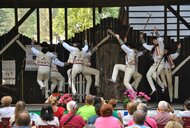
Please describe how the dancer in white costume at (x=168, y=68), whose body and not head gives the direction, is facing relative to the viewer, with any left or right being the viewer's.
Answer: facing the viewer and to the left of the viewer

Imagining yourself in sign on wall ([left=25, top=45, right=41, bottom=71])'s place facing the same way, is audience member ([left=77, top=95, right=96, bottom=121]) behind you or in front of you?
in front

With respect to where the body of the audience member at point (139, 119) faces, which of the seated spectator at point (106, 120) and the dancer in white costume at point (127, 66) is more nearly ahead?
the dancer in white costume

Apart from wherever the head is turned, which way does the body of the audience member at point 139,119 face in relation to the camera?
away from the camera

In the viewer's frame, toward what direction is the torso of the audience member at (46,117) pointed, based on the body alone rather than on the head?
away from the camera

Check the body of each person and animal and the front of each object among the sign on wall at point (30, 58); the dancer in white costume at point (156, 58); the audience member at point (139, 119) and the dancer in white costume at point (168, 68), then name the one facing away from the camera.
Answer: the audience member

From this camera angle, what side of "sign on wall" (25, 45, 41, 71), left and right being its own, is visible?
front

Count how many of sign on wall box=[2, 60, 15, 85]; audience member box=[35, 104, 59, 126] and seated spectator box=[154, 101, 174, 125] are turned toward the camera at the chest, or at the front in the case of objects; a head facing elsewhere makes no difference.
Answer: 1

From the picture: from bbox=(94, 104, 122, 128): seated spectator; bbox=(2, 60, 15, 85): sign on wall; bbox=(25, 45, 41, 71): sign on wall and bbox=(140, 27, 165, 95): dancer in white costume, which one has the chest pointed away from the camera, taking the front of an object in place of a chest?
the seated spectator
